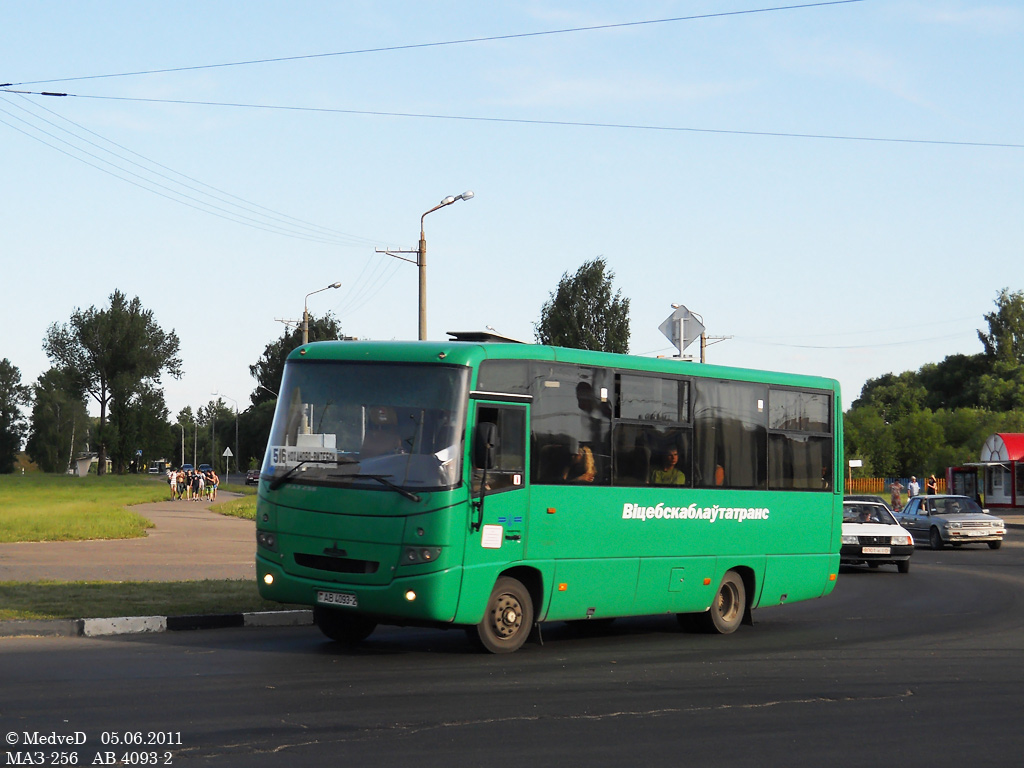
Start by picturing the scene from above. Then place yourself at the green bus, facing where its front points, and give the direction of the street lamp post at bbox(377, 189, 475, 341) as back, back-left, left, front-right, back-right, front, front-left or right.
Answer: back-right

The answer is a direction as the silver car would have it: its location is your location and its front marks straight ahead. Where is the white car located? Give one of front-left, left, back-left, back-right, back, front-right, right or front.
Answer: front-right

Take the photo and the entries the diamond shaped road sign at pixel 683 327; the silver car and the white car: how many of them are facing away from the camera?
1

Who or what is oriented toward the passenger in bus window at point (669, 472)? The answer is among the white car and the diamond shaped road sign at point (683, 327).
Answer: the white car

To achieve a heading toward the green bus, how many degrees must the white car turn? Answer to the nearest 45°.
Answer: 0° — it already faces it

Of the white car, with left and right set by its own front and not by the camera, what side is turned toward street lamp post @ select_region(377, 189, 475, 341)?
right

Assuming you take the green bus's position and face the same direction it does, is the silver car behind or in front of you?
behind

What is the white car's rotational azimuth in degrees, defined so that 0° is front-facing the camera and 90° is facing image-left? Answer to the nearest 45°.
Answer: approximately 0°

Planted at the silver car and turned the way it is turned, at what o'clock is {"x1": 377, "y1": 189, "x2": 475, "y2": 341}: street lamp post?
The street lamp post is roughly at 3 o'clock from the silver car.

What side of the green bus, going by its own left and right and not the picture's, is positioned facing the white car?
back

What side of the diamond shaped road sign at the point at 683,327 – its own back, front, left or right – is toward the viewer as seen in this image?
back
